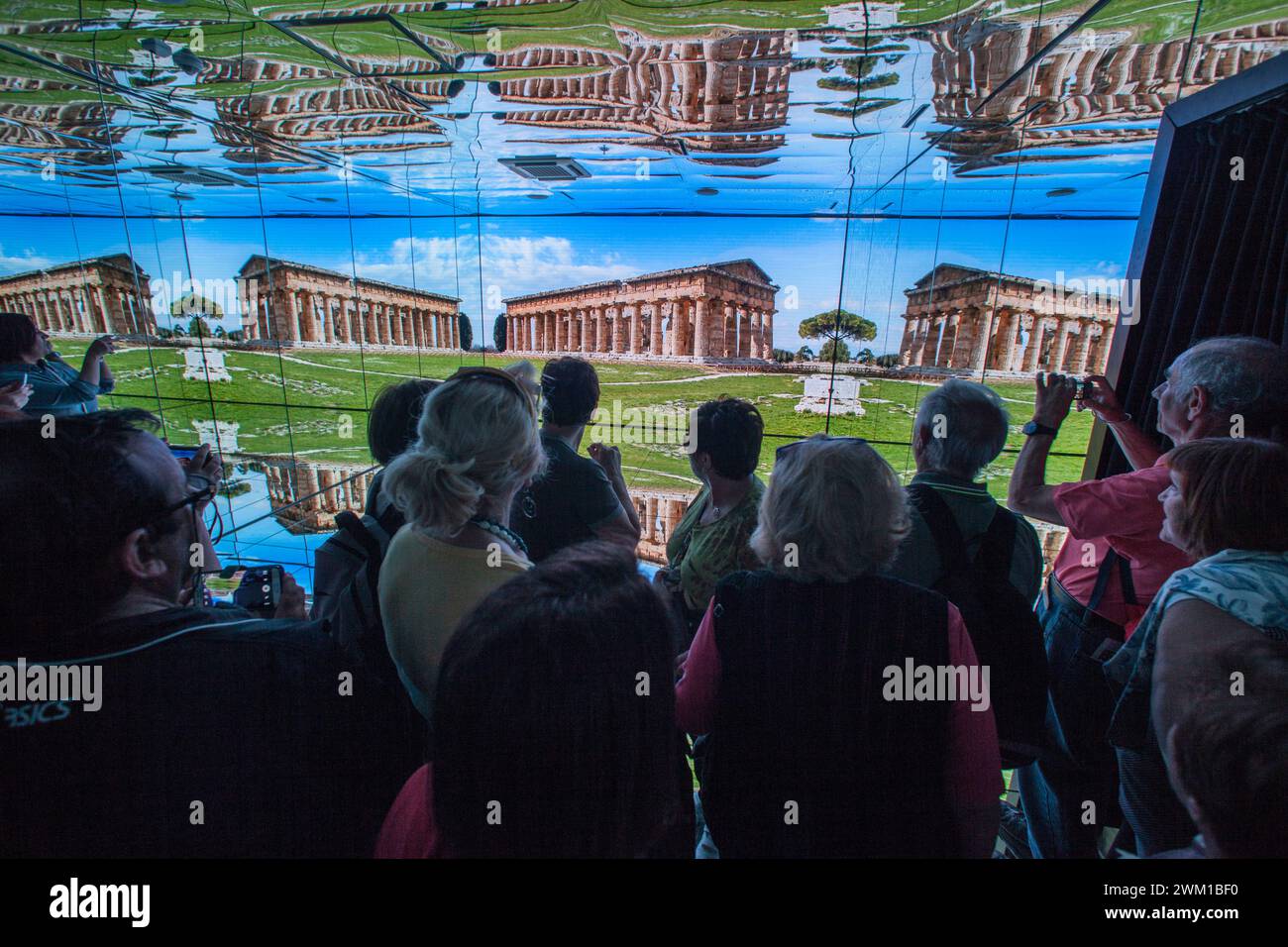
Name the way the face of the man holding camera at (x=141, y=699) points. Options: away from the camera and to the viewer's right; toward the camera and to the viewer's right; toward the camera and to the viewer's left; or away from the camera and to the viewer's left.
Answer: away from the camera and to the viewer's right

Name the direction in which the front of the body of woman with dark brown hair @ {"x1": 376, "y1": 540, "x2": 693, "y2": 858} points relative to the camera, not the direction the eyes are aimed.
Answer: away from the camera

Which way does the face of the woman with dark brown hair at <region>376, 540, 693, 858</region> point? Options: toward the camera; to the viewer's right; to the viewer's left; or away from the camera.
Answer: away from the camera

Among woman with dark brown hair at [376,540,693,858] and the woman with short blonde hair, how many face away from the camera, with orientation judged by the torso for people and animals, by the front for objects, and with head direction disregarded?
2

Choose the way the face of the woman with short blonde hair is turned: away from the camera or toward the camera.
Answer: away from the camera

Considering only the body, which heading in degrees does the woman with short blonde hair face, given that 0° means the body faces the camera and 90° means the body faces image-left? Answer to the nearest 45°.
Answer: approximately 180°

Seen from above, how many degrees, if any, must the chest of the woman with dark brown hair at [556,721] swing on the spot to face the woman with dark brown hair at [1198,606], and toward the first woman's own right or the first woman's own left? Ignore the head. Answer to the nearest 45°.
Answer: approximately 90° to the first woman's own right

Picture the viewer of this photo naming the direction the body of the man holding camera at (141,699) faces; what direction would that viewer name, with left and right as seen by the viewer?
facing away from the viewer and to the right of the viewer

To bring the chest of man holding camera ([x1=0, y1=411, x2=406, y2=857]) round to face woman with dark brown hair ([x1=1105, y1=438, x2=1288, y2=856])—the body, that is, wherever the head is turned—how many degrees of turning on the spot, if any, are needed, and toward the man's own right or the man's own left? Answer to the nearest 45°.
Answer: approximately 90° to the man's own right

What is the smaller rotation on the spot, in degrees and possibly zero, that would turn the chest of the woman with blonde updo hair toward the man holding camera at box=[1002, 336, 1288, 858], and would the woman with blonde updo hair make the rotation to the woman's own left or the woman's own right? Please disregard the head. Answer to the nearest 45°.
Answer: approximately 45° to the woman's own right

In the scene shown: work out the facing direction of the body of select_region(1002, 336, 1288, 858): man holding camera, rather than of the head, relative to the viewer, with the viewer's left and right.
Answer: facing away from the viewer and to the left of the viewer
